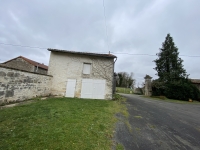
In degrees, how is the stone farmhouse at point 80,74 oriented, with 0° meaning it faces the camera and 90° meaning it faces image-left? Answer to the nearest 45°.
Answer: approximately 0°

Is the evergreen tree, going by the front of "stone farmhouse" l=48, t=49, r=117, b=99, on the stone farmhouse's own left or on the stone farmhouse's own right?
on the stone farmhouse's own left

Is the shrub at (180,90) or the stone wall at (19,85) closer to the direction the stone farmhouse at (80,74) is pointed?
the stone wall

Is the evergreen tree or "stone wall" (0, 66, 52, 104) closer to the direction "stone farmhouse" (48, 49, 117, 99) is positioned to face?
the stone wall

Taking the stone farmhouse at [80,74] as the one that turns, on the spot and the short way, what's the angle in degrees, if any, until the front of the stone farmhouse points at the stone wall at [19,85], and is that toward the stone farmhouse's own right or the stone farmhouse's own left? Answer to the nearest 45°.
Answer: approximately 45° to the stone farmhouse's own right

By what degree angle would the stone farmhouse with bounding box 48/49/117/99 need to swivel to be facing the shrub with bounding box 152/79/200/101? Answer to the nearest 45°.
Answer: approximately 90° to its left
